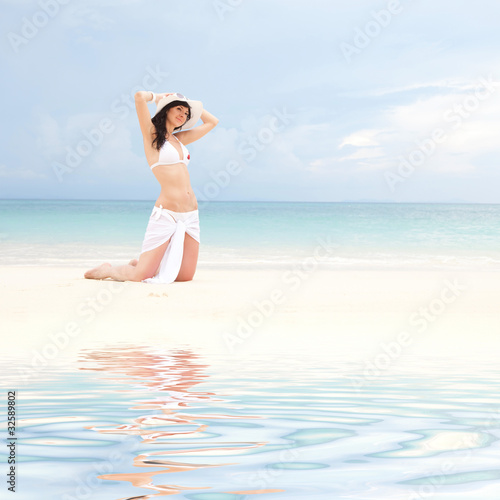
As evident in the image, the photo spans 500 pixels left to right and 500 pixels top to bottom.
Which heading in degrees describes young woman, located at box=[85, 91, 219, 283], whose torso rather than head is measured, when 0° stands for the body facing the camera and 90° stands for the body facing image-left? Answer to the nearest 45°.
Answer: approximately 315°
